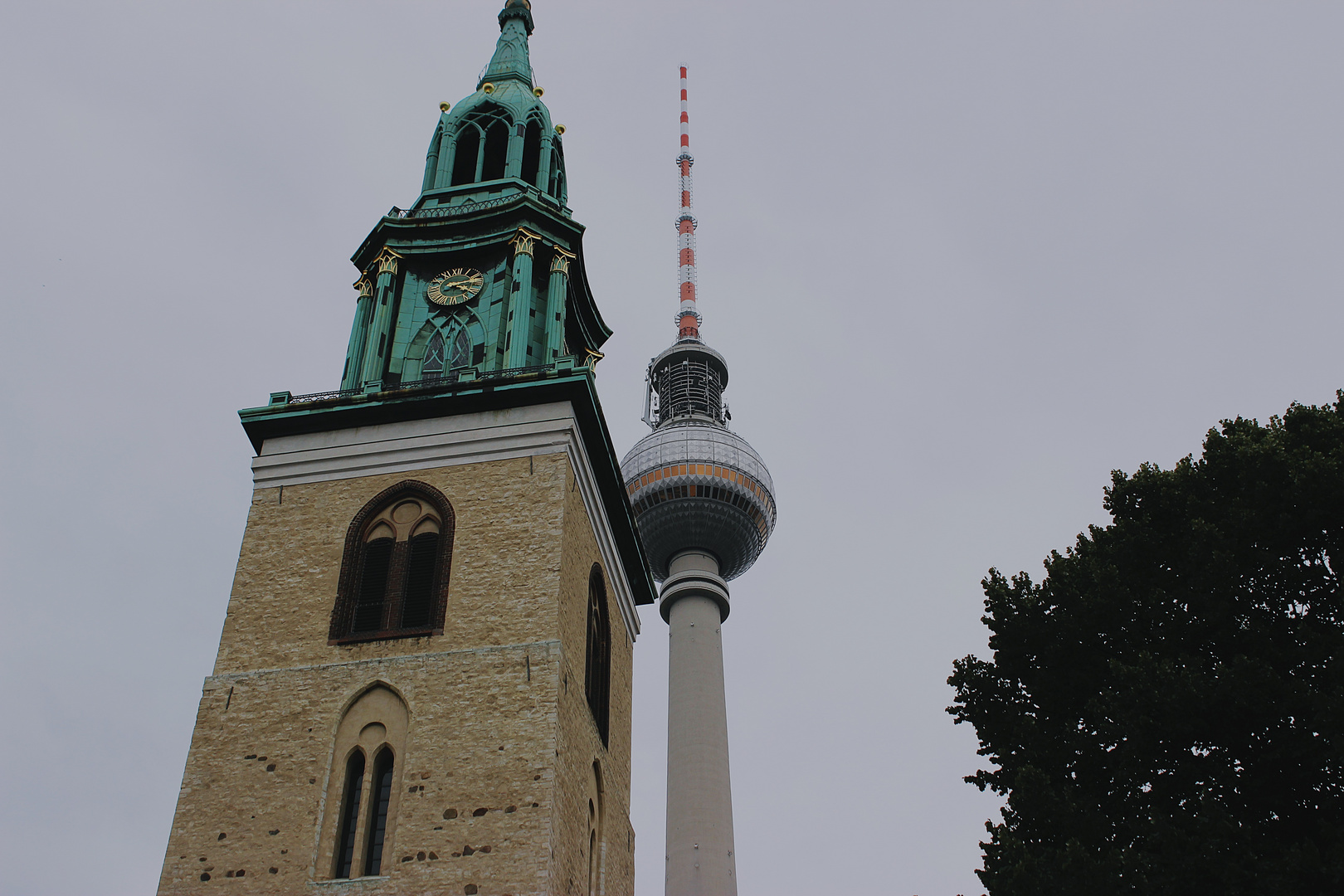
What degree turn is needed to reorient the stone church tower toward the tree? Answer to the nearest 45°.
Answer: approximately 45° to its left

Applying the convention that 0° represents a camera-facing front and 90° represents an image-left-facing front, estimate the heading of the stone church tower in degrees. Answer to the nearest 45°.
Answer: approximately 0°
